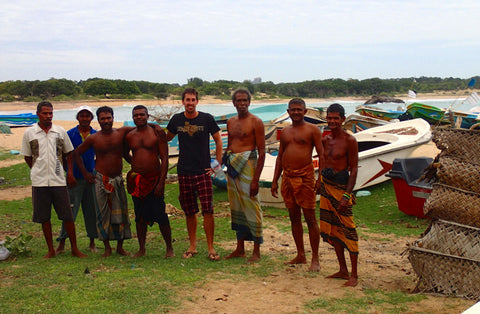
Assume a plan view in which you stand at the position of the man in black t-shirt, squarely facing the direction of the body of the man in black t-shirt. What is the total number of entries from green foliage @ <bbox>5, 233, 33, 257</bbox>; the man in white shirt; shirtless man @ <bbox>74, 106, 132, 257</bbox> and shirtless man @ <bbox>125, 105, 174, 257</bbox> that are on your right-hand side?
4

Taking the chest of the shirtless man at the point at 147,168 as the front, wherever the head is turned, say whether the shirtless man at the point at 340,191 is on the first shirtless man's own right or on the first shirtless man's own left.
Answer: on the first shirtless man's own left

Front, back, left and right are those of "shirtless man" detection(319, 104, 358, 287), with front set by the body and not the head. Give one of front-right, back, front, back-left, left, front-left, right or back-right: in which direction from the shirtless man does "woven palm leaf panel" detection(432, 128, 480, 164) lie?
back-left

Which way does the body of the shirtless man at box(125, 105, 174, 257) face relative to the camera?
toward the camera

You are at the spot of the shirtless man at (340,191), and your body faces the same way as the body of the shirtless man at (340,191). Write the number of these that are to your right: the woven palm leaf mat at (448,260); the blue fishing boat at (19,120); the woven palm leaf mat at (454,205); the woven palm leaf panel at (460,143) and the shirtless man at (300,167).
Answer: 2

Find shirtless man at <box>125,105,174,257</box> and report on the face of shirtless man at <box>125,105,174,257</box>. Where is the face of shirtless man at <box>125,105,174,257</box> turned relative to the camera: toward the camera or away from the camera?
toward the camera

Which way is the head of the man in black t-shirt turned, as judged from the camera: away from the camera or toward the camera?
toward the camera

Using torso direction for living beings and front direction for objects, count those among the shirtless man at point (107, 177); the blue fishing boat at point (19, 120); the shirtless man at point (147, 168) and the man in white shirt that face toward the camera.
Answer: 3

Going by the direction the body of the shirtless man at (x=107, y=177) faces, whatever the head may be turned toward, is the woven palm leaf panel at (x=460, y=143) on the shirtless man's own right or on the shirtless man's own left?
on the shirtless man's own left

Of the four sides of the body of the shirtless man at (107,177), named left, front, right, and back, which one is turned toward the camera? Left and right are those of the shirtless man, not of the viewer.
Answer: front

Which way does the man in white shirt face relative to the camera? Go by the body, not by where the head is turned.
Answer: toward the camera

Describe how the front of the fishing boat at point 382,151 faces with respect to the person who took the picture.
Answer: facing away from the viewer and to the right of the viewer

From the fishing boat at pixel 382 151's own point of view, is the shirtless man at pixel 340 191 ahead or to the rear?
to the rear

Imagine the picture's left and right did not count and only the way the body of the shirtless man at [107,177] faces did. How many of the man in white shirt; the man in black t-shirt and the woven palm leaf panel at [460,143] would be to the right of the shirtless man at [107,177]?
1
